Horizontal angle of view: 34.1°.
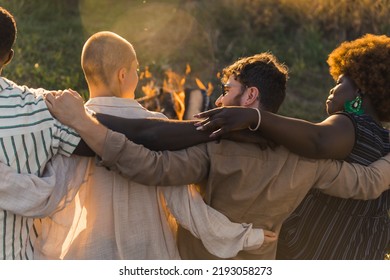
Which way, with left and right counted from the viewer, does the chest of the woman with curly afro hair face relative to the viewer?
facing away from the viewer and to the left of the viewer
